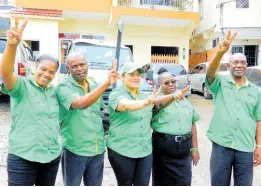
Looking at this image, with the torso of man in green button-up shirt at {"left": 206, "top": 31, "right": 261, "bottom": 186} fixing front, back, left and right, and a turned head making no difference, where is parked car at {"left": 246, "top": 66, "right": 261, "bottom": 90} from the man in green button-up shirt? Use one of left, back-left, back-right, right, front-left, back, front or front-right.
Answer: back

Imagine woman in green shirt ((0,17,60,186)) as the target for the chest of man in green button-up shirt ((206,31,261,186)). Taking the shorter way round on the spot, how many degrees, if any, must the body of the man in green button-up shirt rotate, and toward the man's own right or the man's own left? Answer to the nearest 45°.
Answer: approximately 45° to the man's own right

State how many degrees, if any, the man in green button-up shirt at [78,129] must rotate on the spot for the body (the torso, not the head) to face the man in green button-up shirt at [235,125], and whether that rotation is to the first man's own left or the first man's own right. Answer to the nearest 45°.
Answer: approximately 45° to the first man's own left

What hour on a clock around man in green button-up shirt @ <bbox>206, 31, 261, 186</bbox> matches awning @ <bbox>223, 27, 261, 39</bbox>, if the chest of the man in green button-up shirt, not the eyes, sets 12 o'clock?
The awning is roughly at 6 o'clock from the man in green button-up shirt.

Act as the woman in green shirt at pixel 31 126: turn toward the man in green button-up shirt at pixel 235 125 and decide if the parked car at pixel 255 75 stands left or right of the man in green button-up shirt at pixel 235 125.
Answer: left

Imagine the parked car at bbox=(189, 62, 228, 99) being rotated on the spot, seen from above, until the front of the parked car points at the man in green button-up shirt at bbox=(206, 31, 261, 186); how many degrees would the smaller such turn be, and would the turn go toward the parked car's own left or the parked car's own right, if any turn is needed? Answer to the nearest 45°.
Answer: approximately 45° to the parked car's own left

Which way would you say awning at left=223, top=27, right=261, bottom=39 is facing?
toward the camera

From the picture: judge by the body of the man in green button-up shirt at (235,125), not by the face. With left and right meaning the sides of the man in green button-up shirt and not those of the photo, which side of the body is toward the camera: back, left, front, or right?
front

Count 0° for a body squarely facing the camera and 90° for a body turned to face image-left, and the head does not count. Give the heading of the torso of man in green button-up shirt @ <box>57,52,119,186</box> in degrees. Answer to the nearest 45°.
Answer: approximately 315°

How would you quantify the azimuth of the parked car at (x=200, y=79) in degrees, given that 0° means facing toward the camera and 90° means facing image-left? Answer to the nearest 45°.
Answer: approximately 45°

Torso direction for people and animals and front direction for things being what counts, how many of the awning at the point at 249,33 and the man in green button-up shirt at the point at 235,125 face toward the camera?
2

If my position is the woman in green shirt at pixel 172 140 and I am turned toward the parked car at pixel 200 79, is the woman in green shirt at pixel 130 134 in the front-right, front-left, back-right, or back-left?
back-left

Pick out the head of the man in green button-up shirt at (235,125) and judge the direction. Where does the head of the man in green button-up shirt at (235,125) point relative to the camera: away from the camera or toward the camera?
toward the camera
